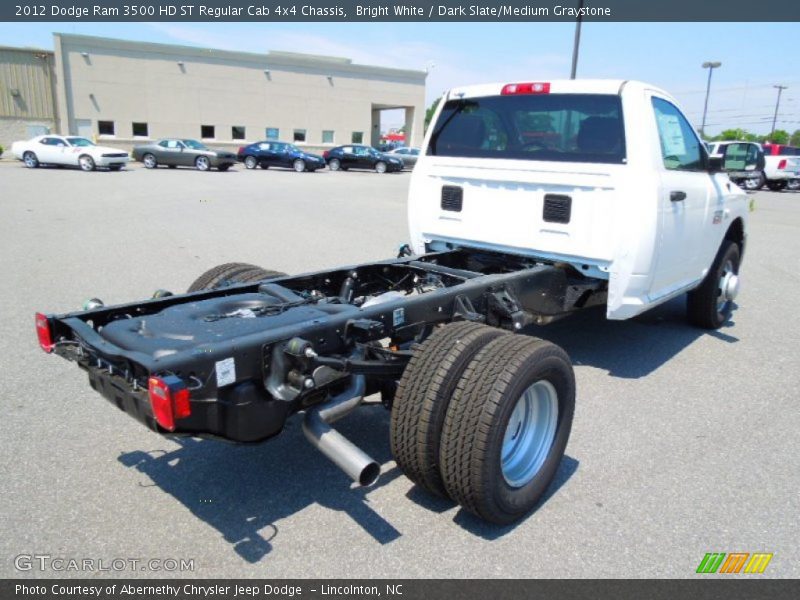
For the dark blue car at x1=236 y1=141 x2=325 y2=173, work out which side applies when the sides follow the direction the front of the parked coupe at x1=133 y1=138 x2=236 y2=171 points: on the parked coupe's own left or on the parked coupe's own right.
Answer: on the parked coupe's own left

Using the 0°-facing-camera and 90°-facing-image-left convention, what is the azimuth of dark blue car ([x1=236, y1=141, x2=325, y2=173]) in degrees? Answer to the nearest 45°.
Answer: approximately 315°

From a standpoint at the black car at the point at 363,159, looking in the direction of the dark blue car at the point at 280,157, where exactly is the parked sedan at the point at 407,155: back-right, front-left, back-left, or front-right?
back-right

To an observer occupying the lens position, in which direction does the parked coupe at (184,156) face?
facing the viewer and to the right of the viewer

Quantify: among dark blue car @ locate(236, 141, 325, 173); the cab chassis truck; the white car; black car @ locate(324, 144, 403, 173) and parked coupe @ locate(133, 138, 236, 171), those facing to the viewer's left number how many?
0

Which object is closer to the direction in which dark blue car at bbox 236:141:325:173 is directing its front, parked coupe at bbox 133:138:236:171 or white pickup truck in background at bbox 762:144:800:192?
the white pickup truck in background

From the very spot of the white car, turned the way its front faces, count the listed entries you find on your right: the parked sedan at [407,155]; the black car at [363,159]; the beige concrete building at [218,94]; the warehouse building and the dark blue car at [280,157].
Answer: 0

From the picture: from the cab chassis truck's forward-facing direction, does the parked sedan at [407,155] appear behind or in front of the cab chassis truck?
in front

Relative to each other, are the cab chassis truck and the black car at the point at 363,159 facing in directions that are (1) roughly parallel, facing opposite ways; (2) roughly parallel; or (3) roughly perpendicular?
roughly perpendicular

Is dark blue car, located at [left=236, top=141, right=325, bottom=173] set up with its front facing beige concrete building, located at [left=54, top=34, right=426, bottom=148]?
no

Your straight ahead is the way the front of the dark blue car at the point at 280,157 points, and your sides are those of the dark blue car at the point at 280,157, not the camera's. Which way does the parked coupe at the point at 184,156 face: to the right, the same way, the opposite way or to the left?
the same way

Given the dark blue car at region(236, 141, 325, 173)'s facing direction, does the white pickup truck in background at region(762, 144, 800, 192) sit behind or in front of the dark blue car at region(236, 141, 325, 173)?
in front

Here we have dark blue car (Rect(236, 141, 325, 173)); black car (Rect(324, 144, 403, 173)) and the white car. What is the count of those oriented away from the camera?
0

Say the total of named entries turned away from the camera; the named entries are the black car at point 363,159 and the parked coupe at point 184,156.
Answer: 0

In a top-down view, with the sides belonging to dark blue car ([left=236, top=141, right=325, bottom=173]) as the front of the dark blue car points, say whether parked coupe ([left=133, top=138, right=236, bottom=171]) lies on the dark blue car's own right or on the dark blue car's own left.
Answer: on the dark blue car's own right

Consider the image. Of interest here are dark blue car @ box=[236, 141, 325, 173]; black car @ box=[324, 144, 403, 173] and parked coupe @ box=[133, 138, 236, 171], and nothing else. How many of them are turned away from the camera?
0

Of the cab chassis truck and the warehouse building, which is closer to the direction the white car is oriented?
the cab chassis truck

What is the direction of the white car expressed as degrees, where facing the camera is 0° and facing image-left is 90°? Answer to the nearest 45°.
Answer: approximately 315°

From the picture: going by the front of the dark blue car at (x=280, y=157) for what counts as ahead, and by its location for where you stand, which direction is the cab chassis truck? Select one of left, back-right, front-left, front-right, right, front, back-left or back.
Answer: front-right

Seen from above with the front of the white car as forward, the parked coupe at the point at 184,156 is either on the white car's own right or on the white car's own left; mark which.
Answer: on the white car's own left

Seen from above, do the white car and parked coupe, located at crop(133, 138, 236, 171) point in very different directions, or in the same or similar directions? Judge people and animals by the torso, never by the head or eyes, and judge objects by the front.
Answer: same or similar directions

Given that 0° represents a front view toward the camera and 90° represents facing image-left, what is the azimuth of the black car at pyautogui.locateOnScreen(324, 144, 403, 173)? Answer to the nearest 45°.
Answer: approximately 315°

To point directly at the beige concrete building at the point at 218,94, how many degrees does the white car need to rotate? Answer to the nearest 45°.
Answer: approximately 90° to its left

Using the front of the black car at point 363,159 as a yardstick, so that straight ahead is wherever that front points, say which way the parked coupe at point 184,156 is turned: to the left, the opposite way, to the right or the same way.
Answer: the same way
